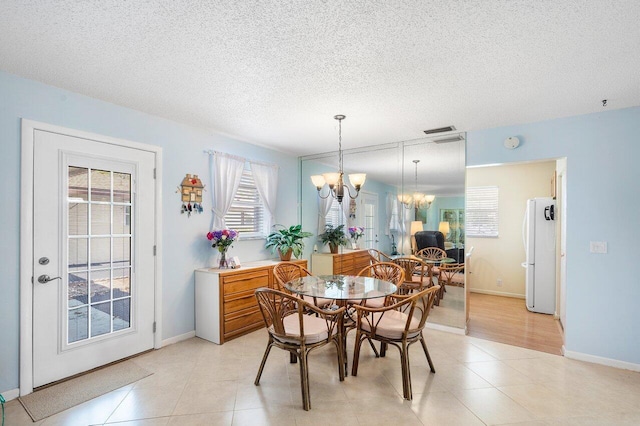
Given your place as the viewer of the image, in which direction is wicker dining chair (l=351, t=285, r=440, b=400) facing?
facing away from the viewer and to the left of the viewer

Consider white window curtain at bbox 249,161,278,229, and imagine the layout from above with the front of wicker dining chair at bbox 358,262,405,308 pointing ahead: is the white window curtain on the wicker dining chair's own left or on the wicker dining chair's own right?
on the wicker dining chair's own right

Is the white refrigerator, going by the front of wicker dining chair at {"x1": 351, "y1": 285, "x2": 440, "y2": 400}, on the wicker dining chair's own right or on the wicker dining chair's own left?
on the wicker dining chair's own right

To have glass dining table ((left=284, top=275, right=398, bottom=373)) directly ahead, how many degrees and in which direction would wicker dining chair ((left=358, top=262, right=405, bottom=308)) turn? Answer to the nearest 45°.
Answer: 0° — it already faces it

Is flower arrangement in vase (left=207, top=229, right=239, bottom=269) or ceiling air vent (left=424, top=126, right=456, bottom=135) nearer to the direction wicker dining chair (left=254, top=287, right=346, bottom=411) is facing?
the ceiling air vent

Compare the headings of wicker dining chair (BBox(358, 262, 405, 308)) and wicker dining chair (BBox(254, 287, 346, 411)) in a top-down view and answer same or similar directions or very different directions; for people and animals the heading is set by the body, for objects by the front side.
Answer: very different directions

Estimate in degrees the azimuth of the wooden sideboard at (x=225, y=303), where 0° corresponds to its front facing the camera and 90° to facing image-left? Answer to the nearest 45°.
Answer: approximately 315°

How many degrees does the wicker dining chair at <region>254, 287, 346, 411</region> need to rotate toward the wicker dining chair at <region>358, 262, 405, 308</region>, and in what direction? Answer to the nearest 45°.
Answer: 0° — it already faces it

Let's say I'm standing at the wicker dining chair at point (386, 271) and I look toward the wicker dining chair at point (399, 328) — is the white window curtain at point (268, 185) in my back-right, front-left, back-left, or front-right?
back-right

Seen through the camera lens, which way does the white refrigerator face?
facing to the left of the viewer

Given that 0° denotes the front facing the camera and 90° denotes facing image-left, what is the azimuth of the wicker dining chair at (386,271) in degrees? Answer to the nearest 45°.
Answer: approximately 45°

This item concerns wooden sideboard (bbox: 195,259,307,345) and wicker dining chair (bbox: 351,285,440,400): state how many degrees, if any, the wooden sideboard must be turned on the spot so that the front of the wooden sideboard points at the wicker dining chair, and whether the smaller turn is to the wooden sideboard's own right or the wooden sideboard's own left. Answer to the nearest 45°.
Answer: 0° — it already faces it

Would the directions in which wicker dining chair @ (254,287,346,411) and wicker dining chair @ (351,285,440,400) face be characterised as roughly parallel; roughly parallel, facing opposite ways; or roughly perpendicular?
roughly perpendicular
